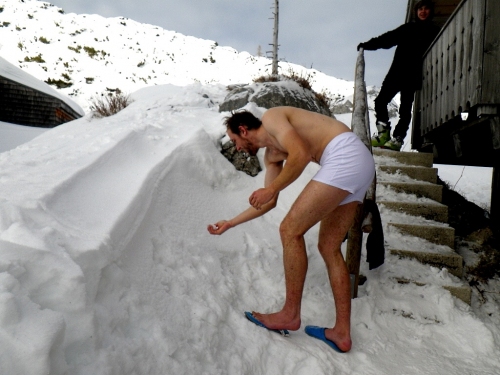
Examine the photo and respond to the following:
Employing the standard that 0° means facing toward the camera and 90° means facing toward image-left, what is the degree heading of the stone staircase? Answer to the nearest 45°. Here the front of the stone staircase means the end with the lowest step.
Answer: approximately 0°

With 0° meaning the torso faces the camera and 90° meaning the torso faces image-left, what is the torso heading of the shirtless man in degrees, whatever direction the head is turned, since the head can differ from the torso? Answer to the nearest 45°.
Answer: approximately 90°

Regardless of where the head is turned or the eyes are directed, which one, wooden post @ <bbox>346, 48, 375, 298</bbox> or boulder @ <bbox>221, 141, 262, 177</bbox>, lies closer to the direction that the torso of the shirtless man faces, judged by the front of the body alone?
the boulder

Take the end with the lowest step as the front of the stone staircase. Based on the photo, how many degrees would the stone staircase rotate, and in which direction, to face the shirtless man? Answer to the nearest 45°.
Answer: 0° — it already faces them

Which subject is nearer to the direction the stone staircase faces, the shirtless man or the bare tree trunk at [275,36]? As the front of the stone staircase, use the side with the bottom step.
the shirtless man

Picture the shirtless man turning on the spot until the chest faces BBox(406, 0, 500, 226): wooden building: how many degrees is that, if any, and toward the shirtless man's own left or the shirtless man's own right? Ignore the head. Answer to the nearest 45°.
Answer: approximately 135° to the shirtless man's own right
